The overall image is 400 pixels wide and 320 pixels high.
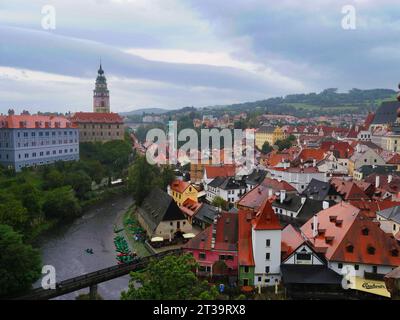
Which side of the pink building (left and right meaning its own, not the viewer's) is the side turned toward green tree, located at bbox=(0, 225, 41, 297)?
right

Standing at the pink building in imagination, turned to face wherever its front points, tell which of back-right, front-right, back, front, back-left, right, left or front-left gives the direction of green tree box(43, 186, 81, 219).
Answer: back-right

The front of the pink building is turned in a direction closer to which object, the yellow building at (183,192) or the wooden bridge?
the wooden bridge

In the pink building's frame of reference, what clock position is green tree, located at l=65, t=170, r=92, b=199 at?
The green tree is roughly at 5 o'clock from the pink building.

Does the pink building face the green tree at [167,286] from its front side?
yes

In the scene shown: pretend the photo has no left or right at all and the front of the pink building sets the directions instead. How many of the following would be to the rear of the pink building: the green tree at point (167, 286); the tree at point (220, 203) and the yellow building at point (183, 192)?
2

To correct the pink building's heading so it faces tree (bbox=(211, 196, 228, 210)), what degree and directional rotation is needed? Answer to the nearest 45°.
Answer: approximately 180°

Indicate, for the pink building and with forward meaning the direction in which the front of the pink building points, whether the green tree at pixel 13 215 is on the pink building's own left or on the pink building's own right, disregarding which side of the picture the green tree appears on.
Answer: on the pink building's own right

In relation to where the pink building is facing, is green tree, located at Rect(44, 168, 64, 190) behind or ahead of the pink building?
behind

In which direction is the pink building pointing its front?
toward the camera

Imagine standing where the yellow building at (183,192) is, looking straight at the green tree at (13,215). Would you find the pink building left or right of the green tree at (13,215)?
left
